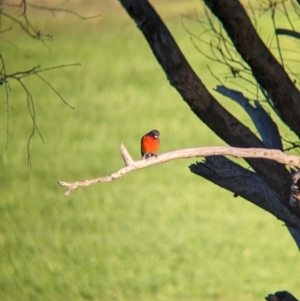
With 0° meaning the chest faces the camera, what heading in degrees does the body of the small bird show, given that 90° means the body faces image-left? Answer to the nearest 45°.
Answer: approximately 315°
